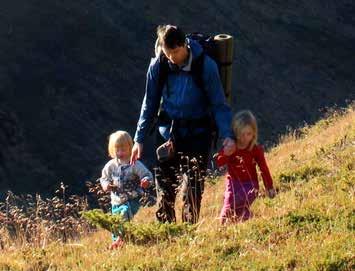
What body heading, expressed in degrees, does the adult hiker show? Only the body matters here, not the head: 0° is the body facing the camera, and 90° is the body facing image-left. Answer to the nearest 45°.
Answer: approximately 0°
